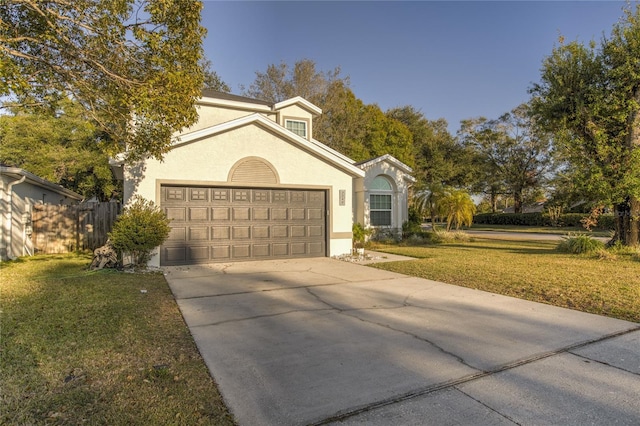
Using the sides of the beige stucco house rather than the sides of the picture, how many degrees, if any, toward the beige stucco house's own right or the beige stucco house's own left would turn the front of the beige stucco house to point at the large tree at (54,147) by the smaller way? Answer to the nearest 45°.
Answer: approximately 135° to the beige stucco house's own right

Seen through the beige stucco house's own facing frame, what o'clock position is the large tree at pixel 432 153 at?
The large tree is roughly at 7 o'clock from the beige stucco house.

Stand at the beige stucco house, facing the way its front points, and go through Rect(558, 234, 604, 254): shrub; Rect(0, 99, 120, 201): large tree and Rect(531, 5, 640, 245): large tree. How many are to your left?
2

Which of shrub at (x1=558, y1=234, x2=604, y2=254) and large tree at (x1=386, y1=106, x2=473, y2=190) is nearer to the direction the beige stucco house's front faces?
the shrub

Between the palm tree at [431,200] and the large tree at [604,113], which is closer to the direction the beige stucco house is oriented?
the large tree

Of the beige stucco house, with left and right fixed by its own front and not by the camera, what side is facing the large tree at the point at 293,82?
back

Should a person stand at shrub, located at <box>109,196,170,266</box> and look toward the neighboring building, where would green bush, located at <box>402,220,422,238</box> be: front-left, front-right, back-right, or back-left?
back-right

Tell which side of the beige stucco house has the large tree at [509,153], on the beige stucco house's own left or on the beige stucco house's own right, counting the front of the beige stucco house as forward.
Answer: on the beige stucco house's own left

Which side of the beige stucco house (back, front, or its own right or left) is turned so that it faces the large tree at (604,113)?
left

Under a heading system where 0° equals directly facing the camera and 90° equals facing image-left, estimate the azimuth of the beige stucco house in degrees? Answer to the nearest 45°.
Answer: approximately 0°

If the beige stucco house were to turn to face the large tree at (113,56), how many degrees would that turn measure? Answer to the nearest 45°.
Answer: approximately 45° to its right

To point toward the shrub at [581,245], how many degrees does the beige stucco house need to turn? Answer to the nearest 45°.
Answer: approximately 90° to its left

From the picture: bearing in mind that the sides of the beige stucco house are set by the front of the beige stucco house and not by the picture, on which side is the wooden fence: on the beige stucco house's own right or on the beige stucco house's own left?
on the beige stucco house's own right

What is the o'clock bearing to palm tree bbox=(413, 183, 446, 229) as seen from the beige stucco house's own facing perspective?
The palm tree is roughly at 8 o'clock from the beige stucco house.
